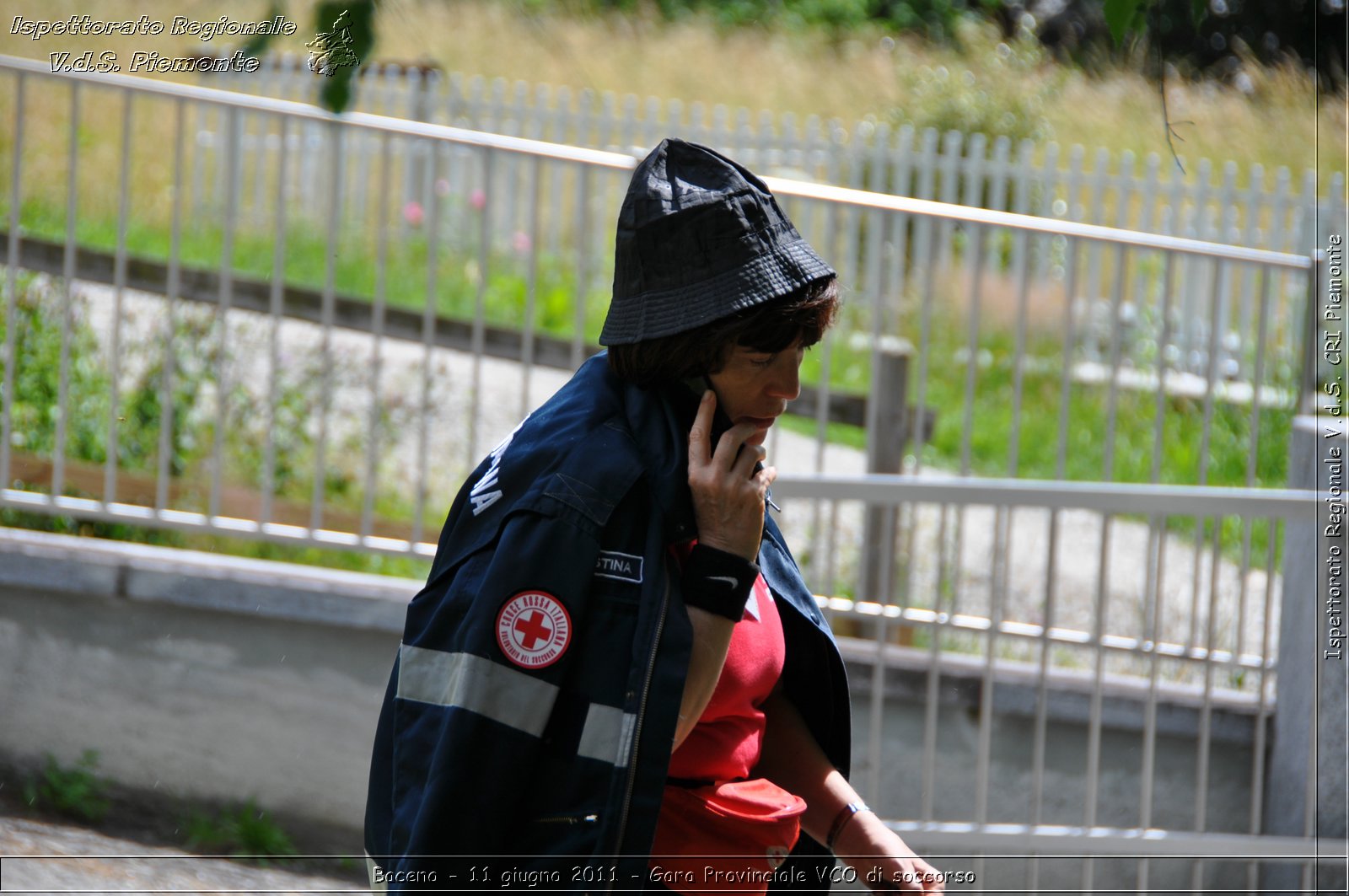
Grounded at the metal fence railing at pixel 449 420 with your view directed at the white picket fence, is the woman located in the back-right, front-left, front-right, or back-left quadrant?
back-right

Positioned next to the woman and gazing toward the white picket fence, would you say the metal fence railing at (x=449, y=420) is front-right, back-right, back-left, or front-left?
front-left

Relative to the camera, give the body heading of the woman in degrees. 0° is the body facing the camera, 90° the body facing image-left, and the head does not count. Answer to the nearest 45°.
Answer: approximately 270°

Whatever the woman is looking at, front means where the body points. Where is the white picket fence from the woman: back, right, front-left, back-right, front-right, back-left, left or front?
left

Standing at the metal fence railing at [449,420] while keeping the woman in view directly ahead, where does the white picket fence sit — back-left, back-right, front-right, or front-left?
back-left

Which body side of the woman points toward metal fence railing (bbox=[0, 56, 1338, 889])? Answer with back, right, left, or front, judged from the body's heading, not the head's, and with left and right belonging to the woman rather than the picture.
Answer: left
